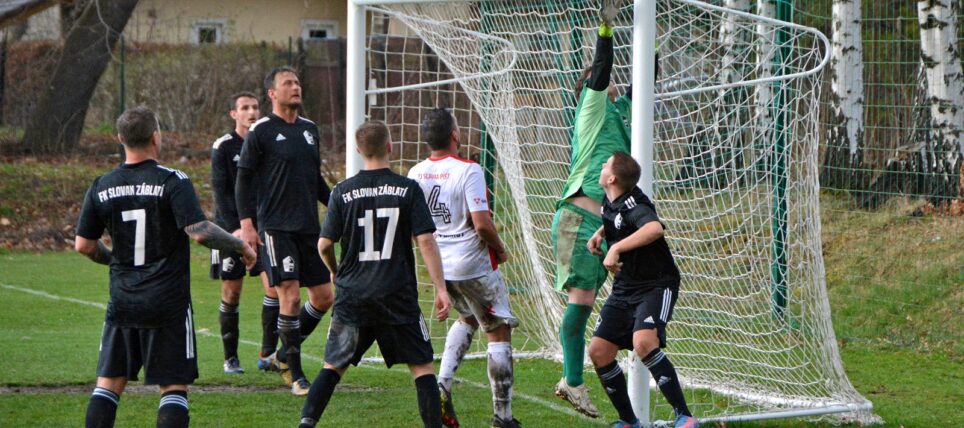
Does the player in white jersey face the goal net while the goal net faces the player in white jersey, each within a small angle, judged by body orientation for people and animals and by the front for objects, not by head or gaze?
yes

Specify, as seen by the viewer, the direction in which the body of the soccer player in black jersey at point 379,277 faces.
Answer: away from the camera

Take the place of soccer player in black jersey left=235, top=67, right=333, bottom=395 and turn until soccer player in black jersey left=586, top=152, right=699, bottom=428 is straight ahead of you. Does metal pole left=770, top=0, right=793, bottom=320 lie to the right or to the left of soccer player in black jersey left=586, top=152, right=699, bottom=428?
left

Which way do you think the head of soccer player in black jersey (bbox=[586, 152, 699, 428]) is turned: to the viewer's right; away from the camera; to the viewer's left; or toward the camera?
to the viewer's left

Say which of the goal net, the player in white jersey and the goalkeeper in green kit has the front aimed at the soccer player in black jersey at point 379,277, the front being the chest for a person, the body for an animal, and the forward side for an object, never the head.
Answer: the goal net

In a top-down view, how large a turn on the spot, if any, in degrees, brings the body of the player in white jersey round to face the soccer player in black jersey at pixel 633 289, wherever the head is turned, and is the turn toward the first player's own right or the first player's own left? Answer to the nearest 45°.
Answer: approximately 90° to the first player's own right

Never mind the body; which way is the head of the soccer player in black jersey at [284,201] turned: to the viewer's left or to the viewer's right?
to the viewer's right
